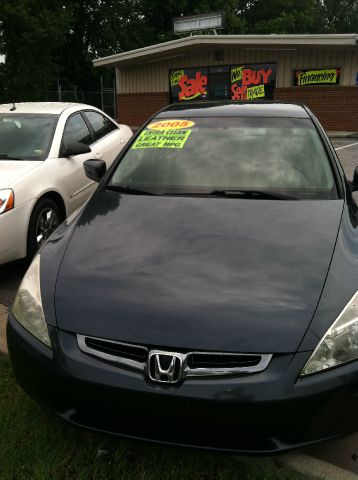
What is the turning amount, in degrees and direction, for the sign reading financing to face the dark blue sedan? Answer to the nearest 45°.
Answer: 0° — it already faces it

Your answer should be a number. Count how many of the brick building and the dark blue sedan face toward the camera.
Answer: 2

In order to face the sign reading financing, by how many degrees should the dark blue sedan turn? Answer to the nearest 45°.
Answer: approximately 180°

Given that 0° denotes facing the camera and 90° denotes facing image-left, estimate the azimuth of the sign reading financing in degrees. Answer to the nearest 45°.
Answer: approximately 0°

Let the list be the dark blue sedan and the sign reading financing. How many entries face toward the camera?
2

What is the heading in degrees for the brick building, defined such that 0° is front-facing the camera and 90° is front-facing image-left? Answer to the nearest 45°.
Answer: approximately 0°

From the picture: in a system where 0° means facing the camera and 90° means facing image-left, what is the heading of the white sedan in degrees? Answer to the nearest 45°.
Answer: approximately 45°

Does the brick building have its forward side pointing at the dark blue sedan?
yes

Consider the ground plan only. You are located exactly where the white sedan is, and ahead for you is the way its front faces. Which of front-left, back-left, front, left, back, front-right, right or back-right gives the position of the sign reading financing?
back
